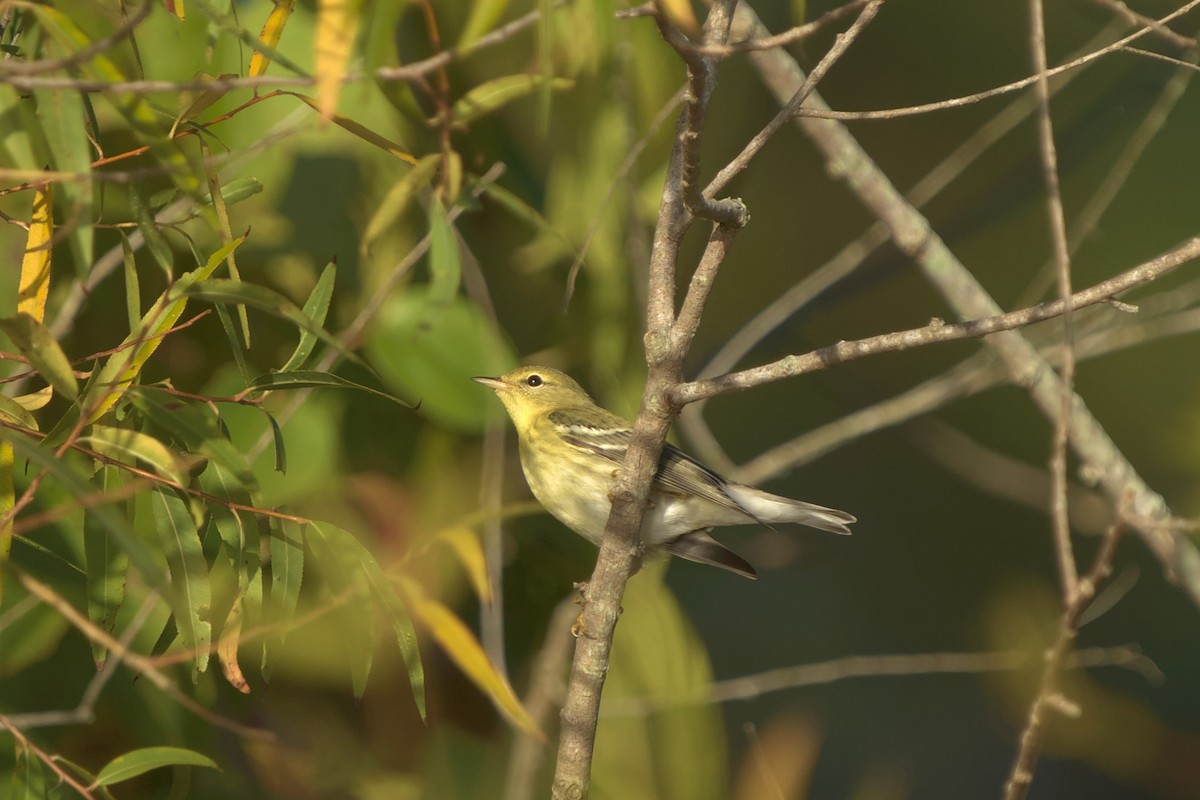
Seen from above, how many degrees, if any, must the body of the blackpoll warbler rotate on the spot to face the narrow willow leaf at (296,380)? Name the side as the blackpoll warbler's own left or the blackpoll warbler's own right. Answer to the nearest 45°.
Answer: approximately 45° to the blackpoll warbler's own left

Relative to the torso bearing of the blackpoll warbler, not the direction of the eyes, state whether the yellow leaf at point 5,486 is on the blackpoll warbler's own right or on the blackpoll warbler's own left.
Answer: on the blackpoll warbler's own left

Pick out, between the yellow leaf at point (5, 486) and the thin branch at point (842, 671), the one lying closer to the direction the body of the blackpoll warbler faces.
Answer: the yellow leaf

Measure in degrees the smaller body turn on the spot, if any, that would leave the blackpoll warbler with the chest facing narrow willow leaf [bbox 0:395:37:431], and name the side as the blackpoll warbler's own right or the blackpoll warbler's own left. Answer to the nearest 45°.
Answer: approximately 45° to the blackpoll warbler's own left

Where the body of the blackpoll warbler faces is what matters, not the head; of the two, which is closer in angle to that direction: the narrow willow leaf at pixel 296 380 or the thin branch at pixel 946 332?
the narrow willow leaf

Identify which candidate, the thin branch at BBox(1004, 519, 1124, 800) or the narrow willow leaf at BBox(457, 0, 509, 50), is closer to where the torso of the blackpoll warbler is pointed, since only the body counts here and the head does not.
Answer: the narrow willow leaf

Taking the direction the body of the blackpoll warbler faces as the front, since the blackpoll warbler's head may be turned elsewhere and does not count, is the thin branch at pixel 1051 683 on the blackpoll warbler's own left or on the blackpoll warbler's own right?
on the blackpoll warbler's own left

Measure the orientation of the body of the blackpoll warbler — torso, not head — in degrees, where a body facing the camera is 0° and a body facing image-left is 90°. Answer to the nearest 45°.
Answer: approximately 90°
